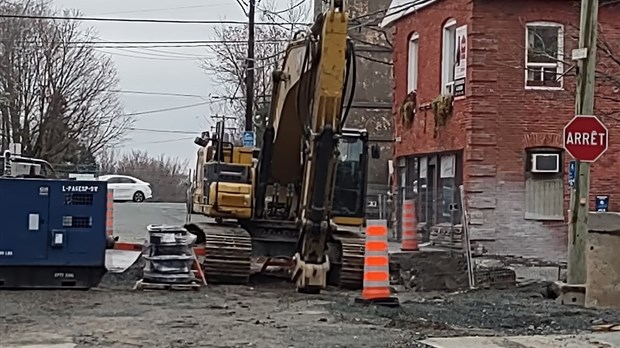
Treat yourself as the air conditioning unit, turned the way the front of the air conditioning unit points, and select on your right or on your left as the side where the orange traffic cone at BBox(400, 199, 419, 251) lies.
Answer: on your right

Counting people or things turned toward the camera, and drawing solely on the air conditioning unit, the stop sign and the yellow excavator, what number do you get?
3

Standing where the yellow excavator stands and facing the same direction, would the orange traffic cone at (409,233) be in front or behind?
behind

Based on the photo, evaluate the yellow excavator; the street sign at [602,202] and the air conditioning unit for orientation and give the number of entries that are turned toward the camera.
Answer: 3

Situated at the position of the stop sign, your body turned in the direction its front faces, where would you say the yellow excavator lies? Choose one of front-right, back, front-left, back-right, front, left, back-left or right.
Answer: right

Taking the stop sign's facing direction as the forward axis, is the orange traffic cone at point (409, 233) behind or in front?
behind

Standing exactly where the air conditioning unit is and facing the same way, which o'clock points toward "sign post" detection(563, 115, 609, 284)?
The sign post is roughly at 12 o'clock from the air conditioning unit.
